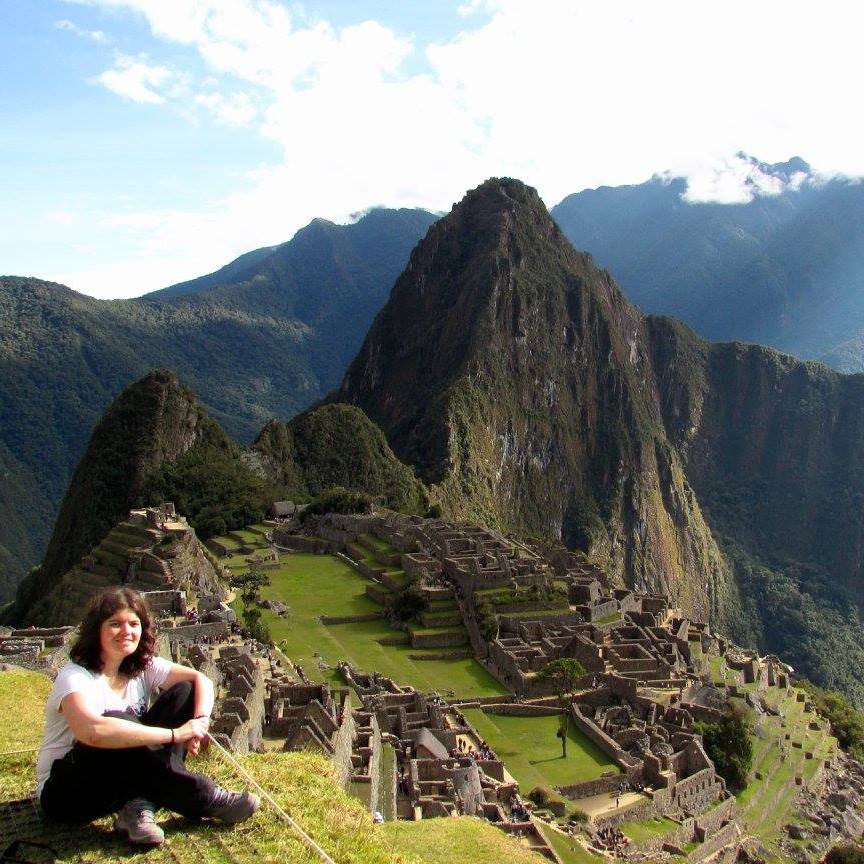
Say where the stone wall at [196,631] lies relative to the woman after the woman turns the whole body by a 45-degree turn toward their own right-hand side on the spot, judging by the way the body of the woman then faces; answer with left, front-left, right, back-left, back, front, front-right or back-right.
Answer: back

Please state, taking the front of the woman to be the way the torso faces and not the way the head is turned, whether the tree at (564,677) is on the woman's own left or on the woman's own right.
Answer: on the woman's own left

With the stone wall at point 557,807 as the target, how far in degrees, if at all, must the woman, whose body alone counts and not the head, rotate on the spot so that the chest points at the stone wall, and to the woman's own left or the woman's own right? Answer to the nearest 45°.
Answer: approximately 90° to the woman's own left

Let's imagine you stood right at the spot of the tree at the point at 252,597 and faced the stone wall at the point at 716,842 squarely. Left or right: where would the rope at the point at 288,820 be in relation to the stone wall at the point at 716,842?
right

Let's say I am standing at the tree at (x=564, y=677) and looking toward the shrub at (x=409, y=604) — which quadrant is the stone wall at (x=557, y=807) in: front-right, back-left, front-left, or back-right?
back-left

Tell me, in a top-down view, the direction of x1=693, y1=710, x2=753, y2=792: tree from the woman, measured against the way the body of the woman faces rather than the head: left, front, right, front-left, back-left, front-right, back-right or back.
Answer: left

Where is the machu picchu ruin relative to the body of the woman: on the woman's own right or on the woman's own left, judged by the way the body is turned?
on the woman's own left

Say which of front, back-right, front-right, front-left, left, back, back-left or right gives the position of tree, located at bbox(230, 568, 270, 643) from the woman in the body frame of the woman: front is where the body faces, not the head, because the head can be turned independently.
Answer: back-left

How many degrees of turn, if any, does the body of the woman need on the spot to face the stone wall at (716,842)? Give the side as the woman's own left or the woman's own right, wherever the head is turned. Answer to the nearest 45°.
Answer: approximately 90° to the woman's own left

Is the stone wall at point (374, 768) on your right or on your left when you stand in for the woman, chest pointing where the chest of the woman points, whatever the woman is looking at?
on your left

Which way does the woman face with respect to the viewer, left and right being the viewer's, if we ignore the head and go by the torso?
facing the viewer and to the right of the viewer

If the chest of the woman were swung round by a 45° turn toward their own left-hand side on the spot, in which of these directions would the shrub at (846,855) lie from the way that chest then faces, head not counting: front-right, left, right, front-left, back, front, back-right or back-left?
front-left

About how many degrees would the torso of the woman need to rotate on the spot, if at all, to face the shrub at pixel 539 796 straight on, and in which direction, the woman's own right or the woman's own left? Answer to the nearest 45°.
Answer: approximately 90° to the woman's own left
